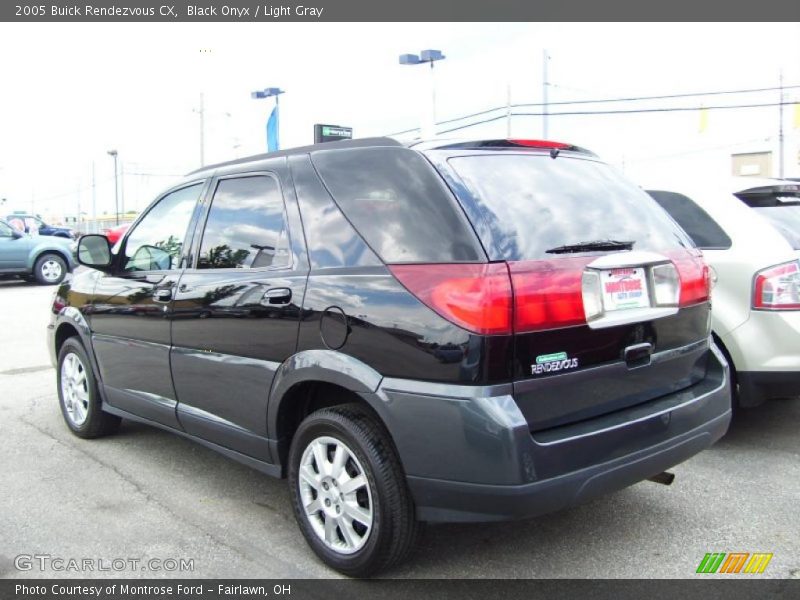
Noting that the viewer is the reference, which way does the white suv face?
facing away from the viewer and to the left of the viewer

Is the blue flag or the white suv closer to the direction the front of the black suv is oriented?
the blue flag

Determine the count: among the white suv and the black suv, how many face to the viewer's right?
0

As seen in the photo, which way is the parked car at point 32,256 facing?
to the viewer's right

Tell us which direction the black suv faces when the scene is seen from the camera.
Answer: facing away from the viewer and to the left of the viewer

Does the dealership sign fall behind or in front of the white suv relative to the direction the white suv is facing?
in front

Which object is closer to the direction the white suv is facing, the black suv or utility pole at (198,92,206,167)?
the utility pole

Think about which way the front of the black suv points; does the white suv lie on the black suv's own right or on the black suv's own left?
on the black suv's own right

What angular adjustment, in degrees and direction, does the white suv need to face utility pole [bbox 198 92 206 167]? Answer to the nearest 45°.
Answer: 0° — it already faces it

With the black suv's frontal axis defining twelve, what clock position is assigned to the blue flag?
The blue flag is roughly at 1 o'clock from the black suv.
